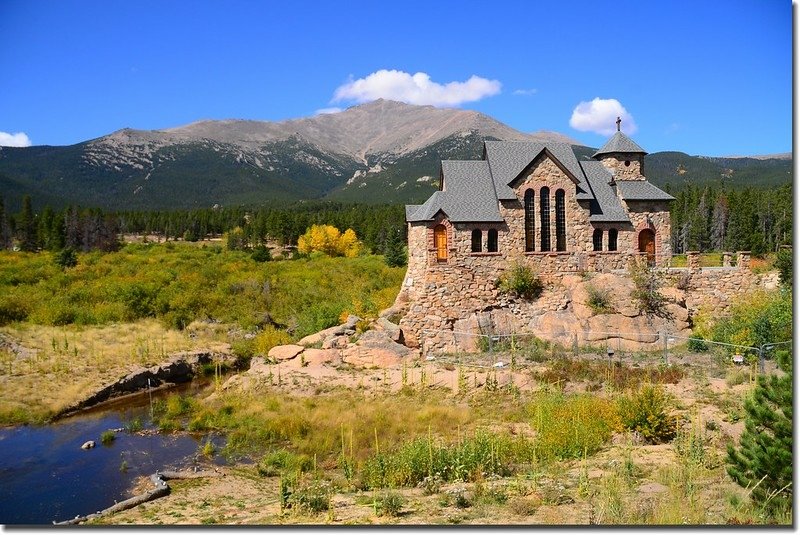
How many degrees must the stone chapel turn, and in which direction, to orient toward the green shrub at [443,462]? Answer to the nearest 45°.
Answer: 0° — it already faces it

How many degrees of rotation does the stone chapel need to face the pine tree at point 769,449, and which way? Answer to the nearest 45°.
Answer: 0° — it already faces it

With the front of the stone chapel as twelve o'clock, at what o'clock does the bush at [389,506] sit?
The bush is roughly at 12 o'clock from the stone chapel.

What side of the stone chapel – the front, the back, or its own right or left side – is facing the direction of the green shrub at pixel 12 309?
right

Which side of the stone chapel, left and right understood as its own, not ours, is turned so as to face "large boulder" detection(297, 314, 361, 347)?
right

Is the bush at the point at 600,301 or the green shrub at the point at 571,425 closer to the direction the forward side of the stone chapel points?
the green shrub

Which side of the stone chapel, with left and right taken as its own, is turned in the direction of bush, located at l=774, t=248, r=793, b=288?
left

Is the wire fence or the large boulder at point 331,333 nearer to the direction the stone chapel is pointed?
the wire fence

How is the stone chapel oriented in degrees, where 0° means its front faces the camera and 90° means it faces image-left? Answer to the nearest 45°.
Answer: approximately 0°
